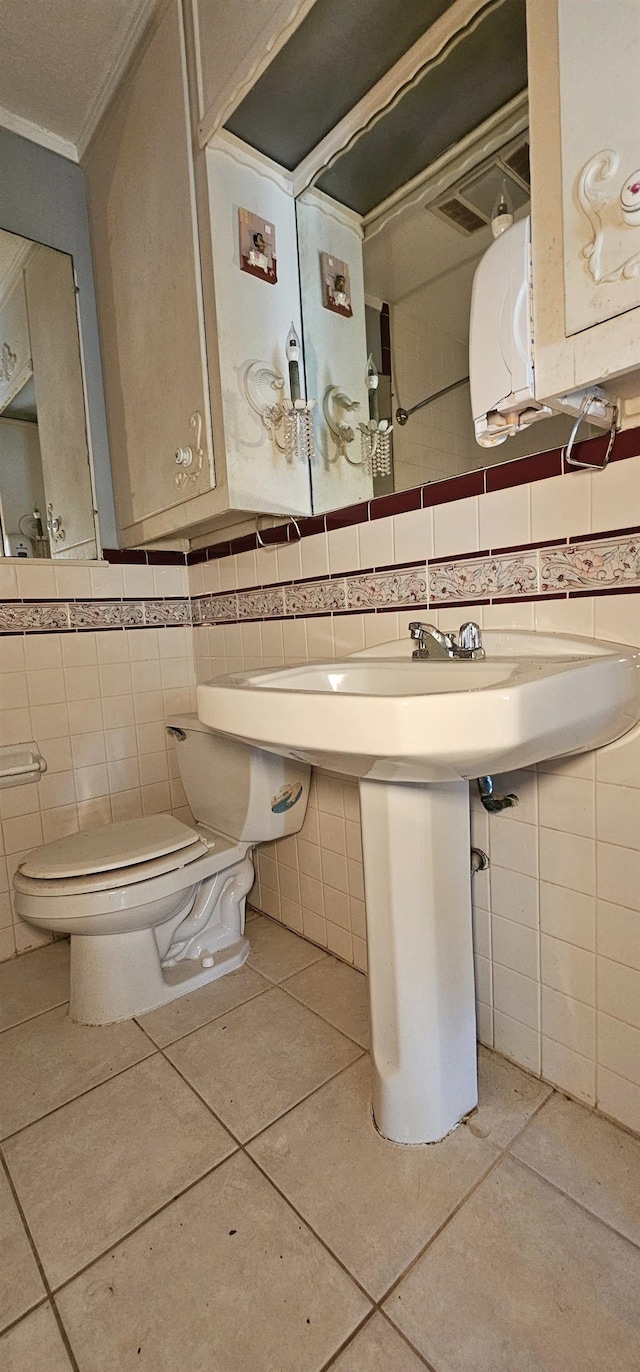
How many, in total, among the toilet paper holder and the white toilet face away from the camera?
0

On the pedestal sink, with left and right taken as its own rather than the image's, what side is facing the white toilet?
right

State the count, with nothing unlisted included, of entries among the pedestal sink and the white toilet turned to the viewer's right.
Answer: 0

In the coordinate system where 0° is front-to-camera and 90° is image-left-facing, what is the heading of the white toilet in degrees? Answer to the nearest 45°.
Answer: approximately 45°

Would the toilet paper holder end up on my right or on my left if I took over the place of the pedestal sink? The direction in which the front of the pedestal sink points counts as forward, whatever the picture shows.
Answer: on my right

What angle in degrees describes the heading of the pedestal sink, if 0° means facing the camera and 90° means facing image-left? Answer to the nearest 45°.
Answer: approximately 45°

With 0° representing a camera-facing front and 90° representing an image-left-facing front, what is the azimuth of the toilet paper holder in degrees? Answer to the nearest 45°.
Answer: approximately 315°

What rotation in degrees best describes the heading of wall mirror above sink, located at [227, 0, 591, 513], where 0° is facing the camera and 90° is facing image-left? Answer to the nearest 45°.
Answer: approximately 45°
